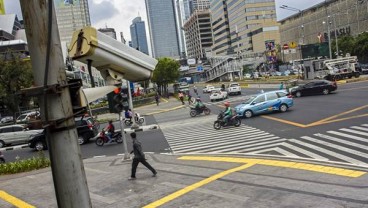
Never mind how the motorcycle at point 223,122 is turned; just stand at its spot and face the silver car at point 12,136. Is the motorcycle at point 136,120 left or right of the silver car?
right

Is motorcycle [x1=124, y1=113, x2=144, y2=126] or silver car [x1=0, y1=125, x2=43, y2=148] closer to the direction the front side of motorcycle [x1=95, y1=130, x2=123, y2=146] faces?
the silver car

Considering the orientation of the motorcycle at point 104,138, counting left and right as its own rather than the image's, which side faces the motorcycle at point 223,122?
back

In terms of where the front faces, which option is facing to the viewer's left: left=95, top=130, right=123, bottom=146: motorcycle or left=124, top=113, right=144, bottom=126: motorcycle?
left=95, top=130, right=123, bottom=146: motorcycle

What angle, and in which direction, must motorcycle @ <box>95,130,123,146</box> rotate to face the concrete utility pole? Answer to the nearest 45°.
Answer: approximately 90° to its left

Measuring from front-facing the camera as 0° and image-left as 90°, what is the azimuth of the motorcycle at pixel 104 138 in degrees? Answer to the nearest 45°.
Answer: approximately 90°

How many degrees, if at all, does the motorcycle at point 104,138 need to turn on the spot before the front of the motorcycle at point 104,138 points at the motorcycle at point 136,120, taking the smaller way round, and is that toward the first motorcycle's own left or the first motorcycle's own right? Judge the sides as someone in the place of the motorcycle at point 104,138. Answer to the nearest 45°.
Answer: approximately 90° to the first motorcycle's own right
